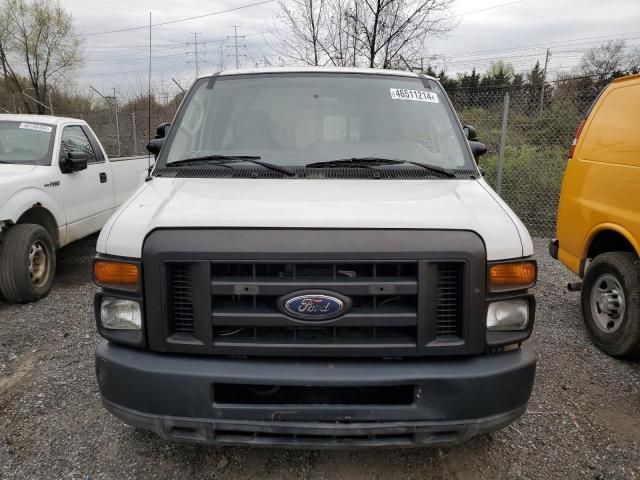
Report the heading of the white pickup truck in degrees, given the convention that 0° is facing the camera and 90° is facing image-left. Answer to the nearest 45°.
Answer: approximately 45°

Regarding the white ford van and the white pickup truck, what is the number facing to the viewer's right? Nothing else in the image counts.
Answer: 0

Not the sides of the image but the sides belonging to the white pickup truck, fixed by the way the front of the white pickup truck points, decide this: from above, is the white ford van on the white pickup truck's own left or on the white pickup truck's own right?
on the white pickup truck's own left

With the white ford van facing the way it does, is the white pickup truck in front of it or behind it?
behind

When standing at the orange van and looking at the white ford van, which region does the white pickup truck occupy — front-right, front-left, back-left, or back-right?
front-right

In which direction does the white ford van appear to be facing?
toward the camera

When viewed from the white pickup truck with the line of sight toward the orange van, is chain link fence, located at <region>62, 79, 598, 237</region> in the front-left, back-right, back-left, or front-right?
front-left

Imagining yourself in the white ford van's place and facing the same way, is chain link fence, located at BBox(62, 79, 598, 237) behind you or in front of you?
behind

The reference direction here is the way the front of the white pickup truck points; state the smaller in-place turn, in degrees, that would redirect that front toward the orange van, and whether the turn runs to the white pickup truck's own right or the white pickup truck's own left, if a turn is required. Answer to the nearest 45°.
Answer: approximately 90° to the white pickup truck's own left
